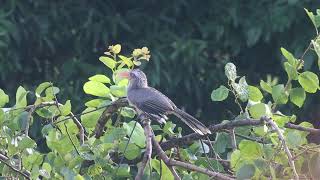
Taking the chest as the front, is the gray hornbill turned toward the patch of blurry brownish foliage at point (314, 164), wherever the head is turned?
no

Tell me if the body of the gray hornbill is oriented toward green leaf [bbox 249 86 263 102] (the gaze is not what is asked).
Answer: no

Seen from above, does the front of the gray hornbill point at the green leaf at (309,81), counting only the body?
no

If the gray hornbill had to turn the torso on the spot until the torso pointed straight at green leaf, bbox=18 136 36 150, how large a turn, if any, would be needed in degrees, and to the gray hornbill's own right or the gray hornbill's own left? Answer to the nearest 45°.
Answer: approximately 45° to the gray hornbill's own left

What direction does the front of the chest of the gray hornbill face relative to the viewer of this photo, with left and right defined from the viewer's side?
facing to the left of the viewer
